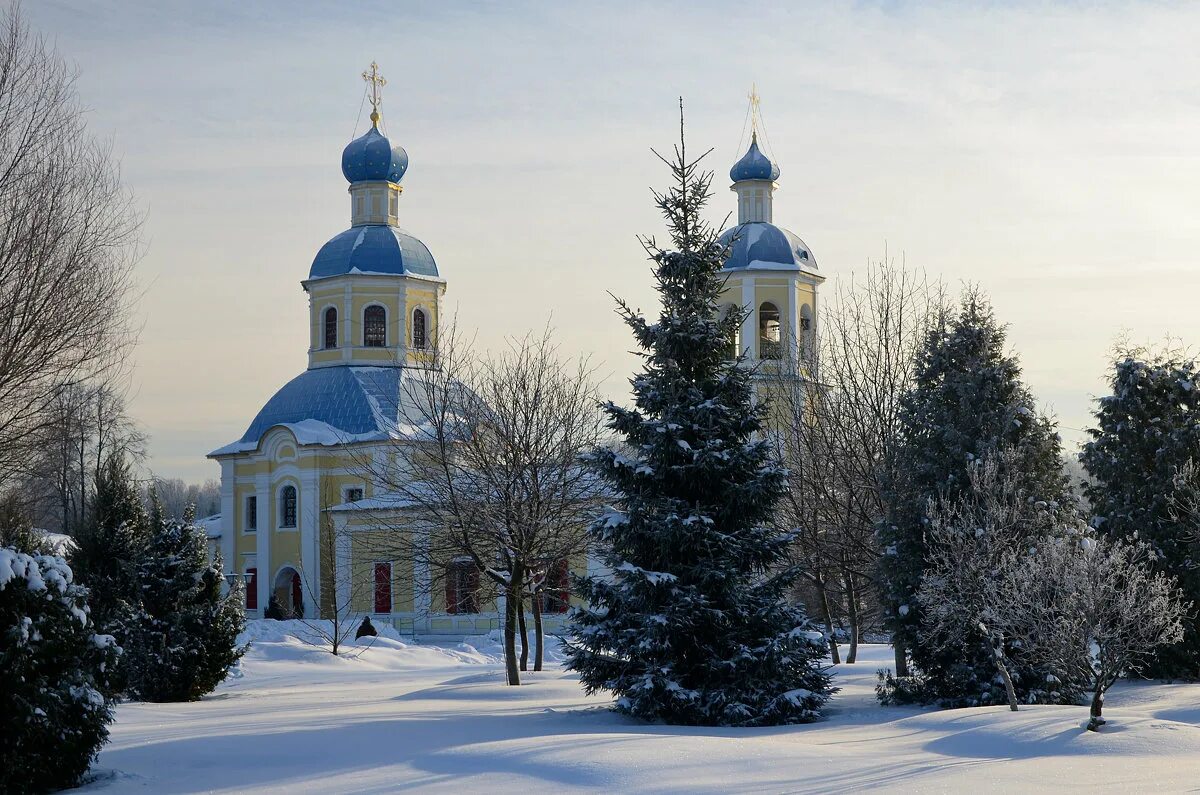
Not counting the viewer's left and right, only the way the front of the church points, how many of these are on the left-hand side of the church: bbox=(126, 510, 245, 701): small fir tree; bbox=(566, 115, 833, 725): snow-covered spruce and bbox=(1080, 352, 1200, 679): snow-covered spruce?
0

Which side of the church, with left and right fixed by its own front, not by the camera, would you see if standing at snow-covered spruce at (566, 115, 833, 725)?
right

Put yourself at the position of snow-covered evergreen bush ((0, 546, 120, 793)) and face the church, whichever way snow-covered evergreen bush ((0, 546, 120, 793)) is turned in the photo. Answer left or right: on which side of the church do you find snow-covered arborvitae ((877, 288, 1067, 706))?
right

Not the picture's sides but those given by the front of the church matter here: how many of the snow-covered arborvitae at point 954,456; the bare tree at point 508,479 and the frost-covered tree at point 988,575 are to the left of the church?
0

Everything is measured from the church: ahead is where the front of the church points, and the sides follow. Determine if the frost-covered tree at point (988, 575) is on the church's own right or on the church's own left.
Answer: on the church's own right

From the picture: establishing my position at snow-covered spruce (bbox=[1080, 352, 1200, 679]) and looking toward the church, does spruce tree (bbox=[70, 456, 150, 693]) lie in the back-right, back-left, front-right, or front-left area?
front-left

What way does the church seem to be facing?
to the viewer's right

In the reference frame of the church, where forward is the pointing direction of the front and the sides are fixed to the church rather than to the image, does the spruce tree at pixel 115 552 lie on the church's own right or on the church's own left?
on the church's own right

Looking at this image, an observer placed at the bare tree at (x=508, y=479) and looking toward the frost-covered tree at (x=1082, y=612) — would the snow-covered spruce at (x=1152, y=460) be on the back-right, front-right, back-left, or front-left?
front-left
